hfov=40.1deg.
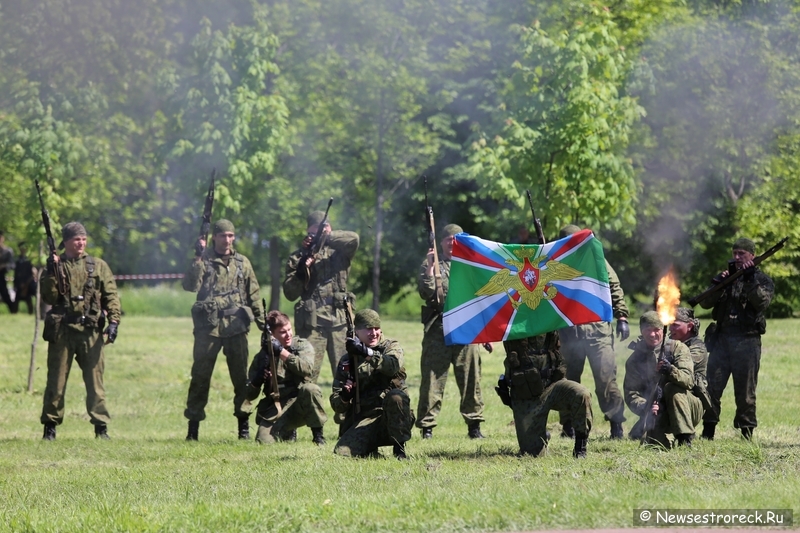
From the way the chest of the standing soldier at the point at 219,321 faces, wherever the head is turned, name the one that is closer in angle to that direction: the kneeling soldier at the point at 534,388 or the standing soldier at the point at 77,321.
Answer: the kneeling soldier

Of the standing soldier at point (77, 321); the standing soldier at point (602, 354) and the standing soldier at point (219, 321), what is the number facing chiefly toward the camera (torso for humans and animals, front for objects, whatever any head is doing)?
3

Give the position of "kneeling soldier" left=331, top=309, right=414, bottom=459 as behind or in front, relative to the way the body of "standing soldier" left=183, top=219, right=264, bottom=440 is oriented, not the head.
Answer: in front

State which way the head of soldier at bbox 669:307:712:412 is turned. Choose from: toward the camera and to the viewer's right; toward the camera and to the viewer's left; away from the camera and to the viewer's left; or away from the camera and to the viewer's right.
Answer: toward the camera and to the viewer's left

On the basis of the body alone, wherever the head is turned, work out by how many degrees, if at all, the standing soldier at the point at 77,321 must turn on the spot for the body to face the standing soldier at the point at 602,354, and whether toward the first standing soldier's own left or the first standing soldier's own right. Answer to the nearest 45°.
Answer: approximately 45° to the first standing soldier's own left

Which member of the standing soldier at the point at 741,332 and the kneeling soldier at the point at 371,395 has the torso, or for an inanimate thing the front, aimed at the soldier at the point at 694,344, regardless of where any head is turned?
the standing soldier

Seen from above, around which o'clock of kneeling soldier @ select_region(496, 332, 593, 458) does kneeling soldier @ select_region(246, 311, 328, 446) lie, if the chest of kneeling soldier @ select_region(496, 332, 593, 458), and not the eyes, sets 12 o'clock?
kneeling soldier @ select_region(246, 311, 328, 446) is roughly at 4 o'clock from kneeling soldier @ select_region(496, 332, 593, 458).

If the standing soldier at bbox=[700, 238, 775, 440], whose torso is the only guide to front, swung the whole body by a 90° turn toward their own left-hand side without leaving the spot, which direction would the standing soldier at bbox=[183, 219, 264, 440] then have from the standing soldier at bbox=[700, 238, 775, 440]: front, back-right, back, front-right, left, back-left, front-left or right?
back-right

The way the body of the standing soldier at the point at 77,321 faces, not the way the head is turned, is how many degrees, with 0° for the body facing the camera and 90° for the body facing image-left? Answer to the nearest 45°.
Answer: approximately 0°
